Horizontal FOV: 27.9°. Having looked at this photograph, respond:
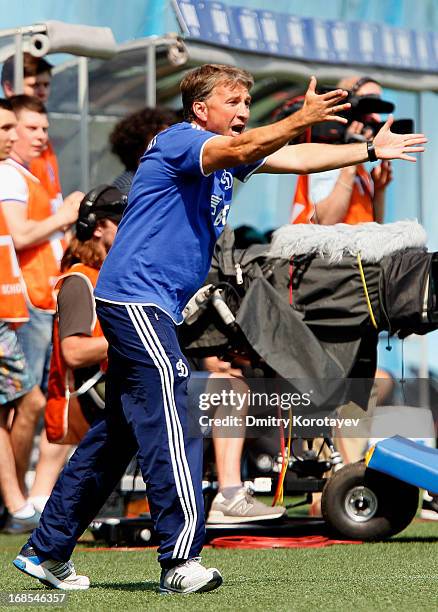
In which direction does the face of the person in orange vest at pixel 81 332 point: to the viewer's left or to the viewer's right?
to the viewer's right

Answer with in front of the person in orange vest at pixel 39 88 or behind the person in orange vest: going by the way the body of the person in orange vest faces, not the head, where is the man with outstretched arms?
in front

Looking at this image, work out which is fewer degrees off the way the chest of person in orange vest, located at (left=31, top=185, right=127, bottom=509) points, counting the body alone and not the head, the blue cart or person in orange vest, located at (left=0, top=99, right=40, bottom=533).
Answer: the blue cart

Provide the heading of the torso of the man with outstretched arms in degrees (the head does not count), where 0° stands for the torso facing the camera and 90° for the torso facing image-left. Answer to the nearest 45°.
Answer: approximately 270°

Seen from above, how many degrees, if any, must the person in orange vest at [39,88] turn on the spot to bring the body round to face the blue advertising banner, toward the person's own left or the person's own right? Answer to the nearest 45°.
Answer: approximately 90° to the person's own left
